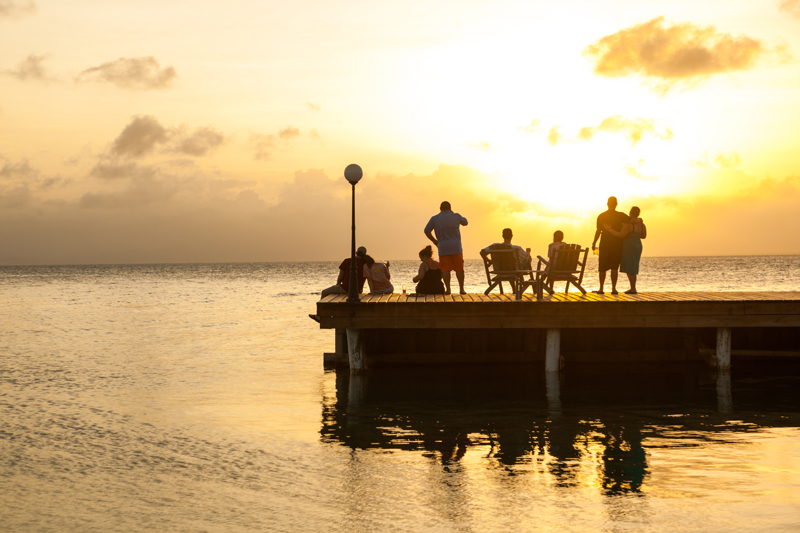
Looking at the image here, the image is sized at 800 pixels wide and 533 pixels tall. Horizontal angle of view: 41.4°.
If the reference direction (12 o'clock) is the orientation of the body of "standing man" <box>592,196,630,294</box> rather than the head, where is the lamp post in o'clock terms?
The lamp post is roughly at 8 o'clock from the standing man.

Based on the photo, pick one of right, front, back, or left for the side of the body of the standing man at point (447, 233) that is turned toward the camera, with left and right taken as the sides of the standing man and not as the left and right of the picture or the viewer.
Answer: back

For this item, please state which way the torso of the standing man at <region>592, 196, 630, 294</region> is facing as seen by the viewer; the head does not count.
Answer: away from the camera

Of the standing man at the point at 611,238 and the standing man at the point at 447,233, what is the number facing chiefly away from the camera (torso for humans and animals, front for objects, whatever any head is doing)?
2
